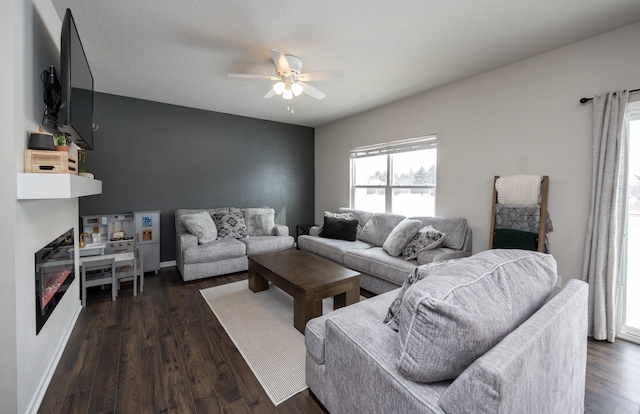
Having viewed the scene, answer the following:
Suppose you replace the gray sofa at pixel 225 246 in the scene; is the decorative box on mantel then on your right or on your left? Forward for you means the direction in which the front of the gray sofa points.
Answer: on your right

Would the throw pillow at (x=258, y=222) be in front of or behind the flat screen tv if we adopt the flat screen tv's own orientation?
in front

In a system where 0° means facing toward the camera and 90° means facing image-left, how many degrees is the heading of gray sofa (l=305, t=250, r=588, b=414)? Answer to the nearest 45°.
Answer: approximately 135°

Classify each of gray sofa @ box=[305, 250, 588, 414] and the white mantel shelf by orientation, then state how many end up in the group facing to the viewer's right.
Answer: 1

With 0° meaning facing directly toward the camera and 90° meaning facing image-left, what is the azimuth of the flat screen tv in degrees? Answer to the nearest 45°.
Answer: approximately 270°

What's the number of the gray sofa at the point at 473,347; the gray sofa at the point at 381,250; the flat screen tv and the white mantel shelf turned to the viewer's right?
2

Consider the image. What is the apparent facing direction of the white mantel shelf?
to the viewer's right

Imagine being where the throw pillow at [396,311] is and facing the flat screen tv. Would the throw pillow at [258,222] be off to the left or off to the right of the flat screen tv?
right

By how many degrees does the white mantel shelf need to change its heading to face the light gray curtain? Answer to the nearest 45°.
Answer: approximately 45° to its right

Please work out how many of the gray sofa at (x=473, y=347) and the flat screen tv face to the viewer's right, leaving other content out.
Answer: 1

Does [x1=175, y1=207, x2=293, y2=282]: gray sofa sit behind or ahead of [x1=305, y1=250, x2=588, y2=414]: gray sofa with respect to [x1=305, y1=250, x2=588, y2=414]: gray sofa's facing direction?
ahead

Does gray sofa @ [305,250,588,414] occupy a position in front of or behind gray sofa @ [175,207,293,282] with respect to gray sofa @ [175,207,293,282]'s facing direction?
in front

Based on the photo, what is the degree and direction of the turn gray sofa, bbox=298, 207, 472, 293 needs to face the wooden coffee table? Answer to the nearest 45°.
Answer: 0° — it already faces it

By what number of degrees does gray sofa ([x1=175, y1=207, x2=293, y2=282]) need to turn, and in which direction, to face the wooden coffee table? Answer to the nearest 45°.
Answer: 0° — it already faces it
